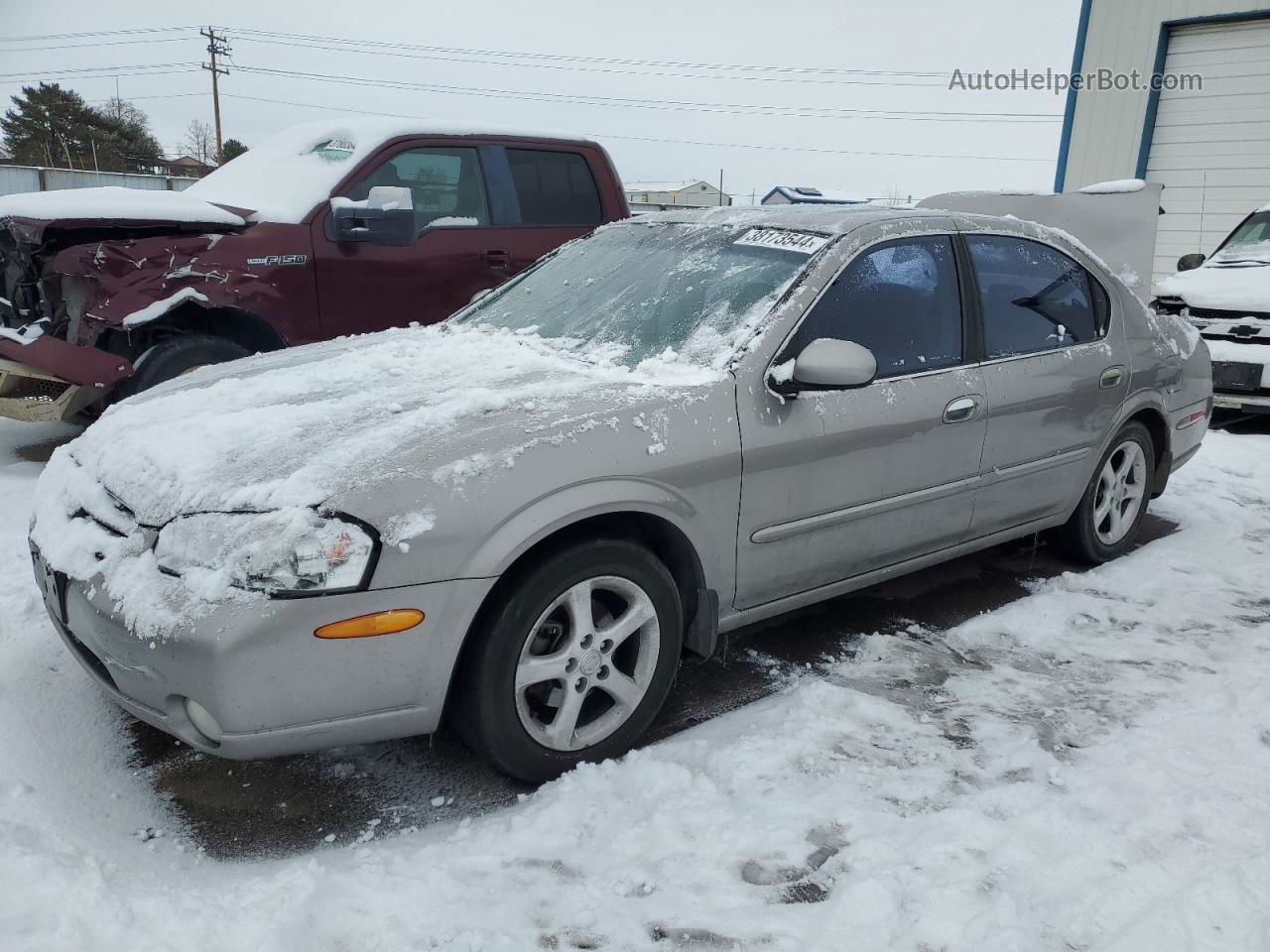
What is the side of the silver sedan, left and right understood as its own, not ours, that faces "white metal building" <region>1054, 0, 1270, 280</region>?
back

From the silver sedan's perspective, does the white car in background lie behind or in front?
behind

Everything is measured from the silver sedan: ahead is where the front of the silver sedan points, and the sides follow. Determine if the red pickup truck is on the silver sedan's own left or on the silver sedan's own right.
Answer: on the silver sedan's own right

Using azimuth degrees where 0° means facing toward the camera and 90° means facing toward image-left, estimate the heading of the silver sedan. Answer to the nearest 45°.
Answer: approximately 45°
